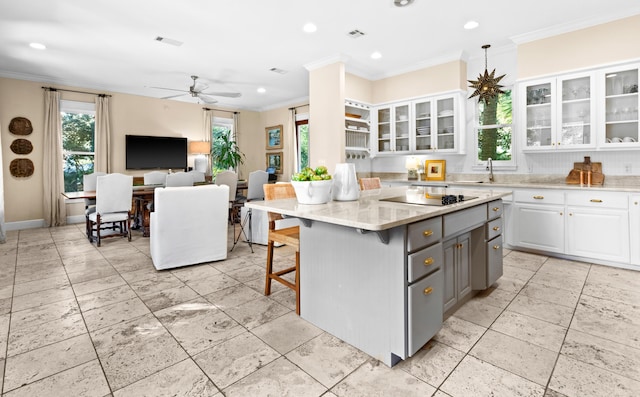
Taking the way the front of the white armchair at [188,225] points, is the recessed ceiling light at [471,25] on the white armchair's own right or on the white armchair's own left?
on the white armchair's own right

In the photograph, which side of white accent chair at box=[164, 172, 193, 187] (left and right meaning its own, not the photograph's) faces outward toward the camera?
back

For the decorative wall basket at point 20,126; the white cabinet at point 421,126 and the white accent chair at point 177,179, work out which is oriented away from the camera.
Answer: the white accent chair

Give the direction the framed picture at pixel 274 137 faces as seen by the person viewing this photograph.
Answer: facing the viewer and to the left of the viewer

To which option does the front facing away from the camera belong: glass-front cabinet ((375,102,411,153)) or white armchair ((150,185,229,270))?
the white armchair

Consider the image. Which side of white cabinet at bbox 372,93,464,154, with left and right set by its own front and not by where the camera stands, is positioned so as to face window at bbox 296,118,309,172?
right

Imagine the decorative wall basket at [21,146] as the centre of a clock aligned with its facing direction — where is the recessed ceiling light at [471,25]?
The recessed ceiling light is roughly at 11 o'clock from the decorative wall basket.

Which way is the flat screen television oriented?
toward the camera

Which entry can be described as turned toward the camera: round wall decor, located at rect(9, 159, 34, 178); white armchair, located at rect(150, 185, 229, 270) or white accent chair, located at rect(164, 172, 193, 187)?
the round wall decor

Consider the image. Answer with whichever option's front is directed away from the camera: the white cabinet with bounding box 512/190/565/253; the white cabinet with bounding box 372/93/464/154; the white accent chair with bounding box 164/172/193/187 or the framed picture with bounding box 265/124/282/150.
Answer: the white accent chair

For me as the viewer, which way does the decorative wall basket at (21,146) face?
facing the viewer

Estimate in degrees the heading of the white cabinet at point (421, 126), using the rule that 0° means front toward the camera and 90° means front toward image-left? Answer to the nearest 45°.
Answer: approximately 45°

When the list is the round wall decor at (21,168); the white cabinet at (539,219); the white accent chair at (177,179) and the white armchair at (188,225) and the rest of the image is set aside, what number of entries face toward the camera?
2

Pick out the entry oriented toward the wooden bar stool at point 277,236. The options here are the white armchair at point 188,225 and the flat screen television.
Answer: the flat screen television

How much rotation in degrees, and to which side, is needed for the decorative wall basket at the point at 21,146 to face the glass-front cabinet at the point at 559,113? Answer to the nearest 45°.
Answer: approximately 45° to its left

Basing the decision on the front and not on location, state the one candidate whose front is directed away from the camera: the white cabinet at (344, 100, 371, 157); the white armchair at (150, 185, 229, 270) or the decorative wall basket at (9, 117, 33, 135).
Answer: the white armchair

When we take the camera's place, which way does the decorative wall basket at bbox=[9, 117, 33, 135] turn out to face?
facing the viewer

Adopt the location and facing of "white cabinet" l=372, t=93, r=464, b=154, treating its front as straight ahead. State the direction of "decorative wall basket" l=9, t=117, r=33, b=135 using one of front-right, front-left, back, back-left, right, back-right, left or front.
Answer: front-right

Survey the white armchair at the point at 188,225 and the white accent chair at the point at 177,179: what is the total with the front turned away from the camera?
2
